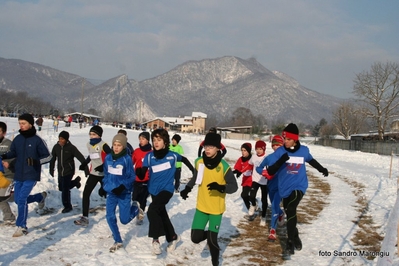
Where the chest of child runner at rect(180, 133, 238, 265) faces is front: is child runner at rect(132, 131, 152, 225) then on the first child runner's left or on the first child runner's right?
on the first child runner's right

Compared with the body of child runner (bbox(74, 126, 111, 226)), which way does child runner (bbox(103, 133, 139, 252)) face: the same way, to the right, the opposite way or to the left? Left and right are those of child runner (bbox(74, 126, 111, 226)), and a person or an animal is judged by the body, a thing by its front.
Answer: the same way

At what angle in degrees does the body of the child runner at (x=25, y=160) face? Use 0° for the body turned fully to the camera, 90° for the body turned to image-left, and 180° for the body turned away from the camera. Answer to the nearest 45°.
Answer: approximately 45°

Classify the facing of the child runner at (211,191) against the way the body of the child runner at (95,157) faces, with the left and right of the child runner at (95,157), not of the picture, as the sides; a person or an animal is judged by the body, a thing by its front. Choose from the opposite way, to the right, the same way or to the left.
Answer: the same way

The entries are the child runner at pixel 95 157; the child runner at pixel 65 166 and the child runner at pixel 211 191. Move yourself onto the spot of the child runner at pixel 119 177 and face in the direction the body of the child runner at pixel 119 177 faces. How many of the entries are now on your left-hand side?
1

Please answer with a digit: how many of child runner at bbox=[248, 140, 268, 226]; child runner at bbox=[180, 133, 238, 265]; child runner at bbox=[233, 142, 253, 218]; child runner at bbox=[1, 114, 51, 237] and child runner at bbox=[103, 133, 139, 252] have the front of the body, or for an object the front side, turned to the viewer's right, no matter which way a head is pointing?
0

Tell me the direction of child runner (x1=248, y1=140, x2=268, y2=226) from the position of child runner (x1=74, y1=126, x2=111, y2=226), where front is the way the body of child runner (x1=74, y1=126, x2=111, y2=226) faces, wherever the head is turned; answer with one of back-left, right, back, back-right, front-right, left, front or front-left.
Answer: back-left

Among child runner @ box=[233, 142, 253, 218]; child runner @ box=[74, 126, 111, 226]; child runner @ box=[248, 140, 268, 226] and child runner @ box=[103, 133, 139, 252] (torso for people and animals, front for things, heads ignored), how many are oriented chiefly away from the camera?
0

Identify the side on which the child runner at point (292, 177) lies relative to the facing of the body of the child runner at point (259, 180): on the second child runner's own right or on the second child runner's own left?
on the second child runner's own left

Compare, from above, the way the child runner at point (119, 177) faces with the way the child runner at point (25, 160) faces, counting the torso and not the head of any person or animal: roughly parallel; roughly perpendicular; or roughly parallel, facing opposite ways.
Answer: roughly parallel

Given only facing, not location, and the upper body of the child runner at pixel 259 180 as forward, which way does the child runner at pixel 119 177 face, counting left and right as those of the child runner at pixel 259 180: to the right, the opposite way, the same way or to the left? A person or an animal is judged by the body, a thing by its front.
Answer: the same way

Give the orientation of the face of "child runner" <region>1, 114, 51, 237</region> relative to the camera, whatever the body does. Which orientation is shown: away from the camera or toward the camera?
toward the camera

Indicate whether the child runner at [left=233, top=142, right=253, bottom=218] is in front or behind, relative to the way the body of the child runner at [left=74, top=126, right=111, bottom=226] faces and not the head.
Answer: behind

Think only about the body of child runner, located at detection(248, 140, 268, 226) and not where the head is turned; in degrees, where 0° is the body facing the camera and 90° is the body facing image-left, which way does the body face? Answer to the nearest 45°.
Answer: approximately 45°

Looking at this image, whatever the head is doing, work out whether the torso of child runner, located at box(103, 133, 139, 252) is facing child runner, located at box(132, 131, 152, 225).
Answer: no

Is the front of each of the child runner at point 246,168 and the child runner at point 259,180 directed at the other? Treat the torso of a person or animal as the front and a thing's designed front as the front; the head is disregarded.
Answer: no

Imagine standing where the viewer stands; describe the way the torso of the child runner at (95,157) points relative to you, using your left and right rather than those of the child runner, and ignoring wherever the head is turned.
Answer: facing the viewer and to the left of the viewer

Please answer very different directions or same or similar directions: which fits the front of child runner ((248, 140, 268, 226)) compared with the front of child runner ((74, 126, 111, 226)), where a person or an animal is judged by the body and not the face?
same or similar directions

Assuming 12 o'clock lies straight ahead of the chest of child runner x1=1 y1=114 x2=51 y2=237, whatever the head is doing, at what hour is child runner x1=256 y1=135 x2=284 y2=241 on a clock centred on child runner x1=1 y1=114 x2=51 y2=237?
child runner x1=256 y1=135 x2=284 y2=241 is roughly at 8 o'clock from child runner x1=1 y1=114 x2=51 y2=237.
